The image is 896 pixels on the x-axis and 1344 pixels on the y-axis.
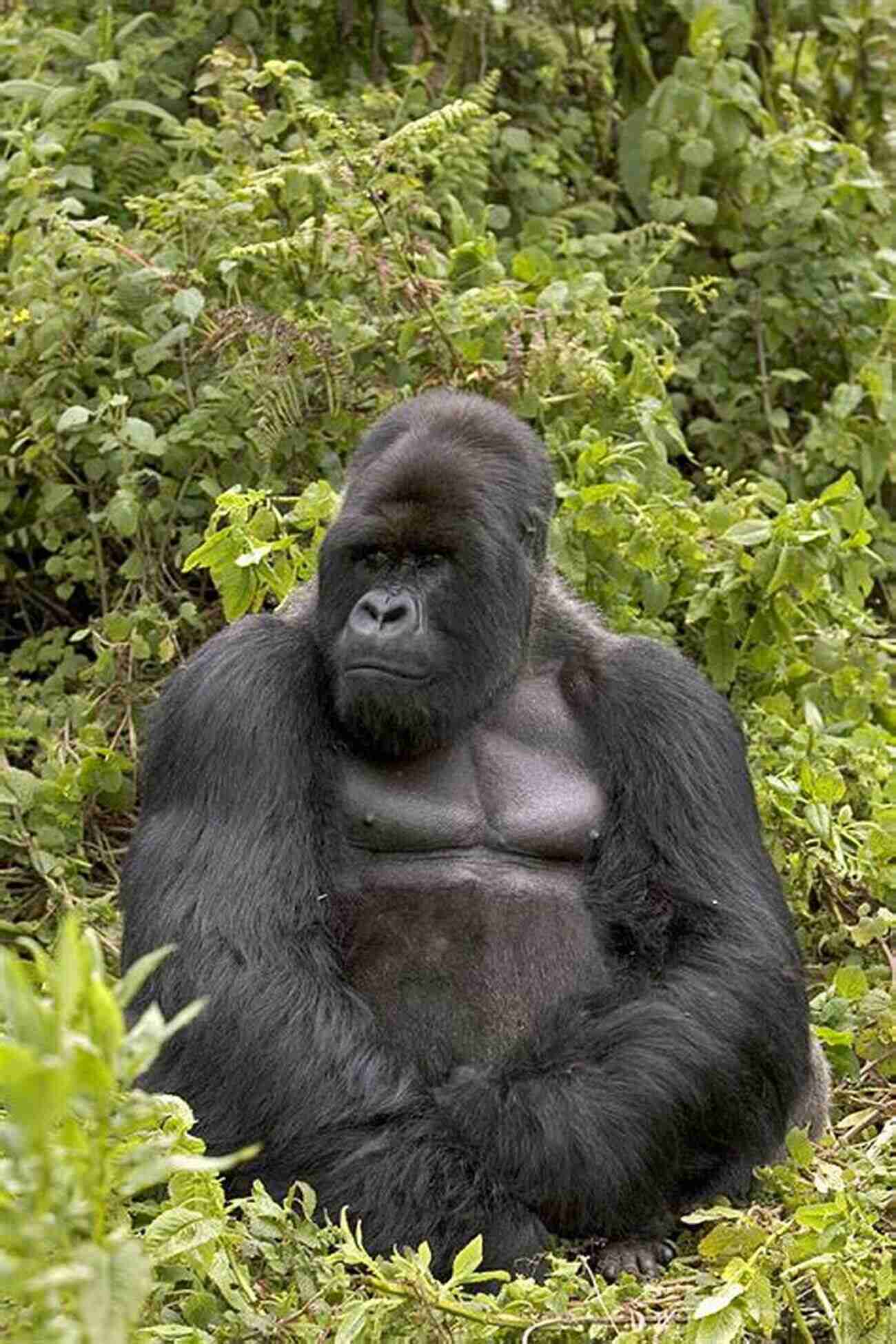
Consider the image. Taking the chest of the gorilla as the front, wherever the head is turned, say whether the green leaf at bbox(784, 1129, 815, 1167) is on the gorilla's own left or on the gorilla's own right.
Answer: on the gorilla's own left

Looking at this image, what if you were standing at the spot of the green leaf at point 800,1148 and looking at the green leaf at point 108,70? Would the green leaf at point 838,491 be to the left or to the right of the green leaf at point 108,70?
right

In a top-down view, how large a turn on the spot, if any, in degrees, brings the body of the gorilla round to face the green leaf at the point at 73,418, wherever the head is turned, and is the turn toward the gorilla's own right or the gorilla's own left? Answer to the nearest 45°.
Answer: approximately 135° to the gorilla's own right

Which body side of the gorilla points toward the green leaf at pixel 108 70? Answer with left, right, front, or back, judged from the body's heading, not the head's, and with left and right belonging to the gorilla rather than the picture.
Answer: back

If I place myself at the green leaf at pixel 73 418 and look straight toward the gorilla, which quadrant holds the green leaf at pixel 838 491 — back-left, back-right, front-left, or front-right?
front-left

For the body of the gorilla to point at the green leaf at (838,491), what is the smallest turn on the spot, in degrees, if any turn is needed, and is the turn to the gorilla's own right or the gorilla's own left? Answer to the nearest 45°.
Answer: approximately 135° to the gorilla's own left

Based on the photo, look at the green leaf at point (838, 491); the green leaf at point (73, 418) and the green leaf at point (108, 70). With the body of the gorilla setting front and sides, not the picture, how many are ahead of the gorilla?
0

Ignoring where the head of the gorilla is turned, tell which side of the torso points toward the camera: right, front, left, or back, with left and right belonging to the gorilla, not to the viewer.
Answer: front
